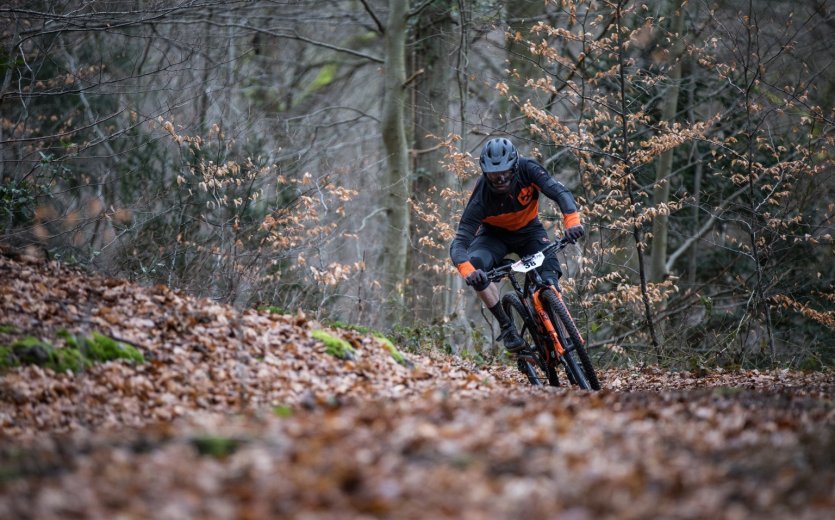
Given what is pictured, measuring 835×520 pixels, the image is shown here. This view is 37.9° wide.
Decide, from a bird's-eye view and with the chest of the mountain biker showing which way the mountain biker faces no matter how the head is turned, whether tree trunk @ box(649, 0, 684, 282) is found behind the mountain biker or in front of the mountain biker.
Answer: behind

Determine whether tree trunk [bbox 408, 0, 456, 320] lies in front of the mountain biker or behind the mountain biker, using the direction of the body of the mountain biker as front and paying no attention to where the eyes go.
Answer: behind

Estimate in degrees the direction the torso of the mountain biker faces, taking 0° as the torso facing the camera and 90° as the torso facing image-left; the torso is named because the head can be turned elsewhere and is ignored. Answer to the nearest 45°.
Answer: approximately 0°

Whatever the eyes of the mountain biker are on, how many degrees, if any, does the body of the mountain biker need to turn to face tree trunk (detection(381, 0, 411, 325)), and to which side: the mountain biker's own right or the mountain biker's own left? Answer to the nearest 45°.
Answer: approximately 180°
